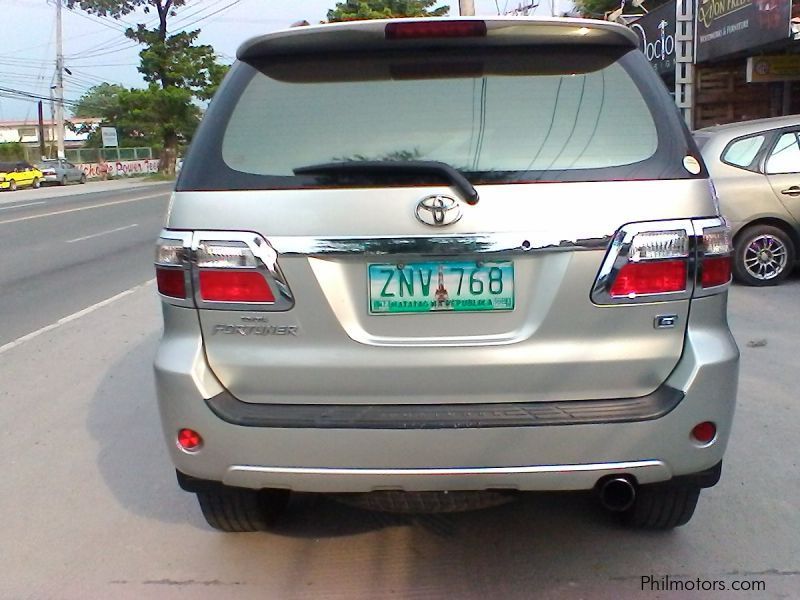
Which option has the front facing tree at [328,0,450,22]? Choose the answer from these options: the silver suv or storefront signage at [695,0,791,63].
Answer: the silver suv

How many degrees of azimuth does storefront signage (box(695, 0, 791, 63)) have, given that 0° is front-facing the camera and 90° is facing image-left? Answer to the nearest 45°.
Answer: approximately 45°

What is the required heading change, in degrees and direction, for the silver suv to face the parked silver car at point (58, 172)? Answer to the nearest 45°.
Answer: approximately 45° to its left

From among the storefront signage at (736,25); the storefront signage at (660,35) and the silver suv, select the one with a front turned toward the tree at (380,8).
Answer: the silver suv

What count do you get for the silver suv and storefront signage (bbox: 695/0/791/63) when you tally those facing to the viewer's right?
0

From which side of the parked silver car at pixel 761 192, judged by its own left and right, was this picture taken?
right

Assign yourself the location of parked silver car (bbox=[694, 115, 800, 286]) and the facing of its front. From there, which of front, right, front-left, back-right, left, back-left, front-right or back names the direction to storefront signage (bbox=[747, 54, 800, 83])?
left

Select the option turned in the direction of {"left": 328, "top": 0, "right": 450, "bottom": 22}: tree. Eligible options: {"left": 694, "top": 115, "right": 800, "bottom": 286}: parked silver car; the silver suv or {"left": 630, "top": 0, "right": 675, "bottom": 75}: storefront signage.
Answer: the silver suv

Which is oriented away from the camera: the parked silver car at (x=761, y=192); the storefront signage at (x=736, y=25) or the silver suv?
the silver suv

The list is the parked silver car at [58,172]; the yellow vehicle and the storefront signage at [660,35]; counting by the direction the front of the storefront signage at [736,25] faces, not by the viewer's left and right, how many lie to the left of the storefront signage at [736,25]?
0

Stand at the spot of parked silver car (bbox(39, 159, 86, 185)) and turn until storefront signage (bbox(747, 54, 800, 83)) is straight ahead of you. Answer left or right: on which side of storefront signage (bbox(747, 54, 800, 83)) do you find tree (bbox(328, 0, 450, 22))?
left

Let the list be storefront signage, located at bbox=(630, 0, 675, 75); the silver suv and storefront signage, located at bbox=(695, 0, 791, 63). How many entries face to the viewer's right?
0

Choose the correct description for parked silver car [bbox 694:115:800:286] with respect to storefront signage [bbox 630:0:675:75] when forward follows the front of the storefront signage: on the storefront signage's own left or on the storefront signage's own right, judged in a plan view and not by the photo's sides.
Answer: on the storefront signage's own left
